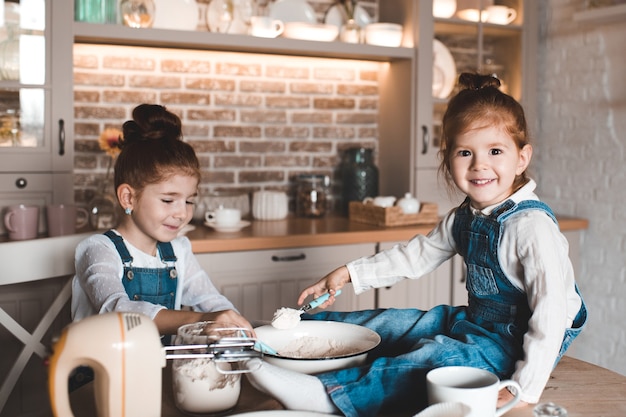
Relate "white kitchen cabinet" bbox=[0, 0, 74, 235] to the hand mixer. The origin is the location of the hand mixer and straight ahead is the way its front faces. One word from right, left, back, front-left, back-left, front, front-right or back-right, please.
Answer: left

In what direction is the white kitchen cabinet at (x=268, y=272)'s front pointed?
toward the camera

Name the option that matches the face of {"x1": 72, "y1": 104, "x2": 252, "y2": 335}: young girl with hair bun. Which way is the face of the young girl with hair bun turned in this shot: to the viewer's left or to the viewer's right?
to the viewer's right

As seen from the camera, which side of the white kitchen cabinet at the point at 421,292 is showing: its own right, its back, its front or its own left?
front

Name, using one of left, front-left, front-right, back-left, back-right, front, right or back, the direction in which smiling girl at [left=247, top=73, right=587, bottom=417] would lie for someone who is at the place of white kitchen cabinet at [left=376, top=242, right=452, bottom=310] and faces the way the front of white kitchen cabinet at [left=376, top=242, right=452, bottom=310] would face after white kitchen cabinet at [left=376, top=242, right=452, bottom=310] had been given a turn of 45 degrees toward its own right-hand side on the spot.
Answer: front-left

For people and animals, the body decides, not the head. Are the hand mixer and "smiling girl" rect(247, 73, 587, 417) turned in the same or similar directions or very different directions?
very different directions

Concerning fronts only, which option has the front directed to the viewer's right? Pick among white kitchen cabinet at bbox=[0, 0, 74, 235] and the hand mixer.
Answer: the hand mixer

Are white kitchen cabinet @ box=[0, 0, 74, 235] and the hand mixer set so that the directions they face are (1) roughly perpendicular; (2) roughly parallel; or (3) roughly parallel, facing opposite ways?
roughly perpendicular

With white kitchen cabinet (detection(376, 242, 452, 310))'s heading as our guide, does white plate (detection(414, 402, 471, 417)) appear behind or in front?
in front

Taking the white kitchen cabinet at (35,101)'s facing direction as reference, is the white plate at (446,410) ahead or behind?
ahead

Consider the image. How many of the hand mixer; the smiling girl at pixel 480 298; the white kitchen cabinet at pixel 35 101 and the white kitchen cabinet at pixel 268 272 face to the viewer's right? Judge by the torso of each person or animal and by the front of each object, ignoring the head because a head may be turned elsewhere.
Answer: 1

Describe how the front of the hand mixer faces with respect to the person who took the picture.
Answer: facing to the right of the viewer

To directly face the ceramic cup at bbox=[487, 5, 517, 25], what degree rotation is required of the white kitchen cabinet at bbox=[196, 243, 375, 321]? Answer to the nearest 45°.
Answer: approximately 135° to its left

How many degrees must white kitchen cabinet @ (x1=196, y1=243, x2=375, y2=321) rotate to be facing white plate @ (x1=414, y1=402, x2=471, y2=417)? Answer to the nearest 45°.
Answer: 0° — it already faces it

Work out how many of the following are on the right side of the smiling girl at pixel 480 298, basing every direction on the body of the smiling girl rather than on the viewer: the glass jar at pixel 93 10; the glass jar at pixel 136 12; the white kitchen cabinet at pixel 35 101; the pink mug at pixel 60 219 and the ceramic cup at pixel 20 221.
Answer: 5
